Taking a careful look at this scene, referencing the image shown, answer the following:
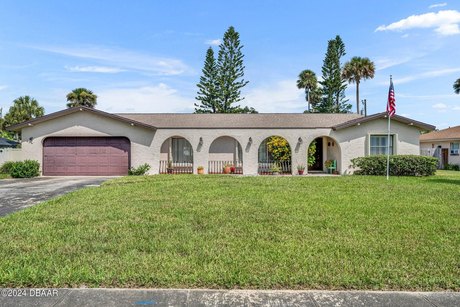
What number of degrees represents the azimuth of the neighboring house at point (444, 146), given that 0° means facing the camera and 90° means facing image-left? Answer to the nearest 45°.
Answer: approximately 0°

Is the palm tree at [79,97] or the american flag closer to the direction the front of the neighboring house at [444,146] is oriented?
the american flag

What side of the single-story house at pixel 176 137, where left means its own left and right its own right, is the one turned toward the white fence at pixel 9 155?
right

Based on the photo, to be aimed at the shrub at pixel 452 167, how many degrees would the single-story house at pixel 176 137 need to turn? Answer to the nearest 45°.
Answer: approximately 90° to its left

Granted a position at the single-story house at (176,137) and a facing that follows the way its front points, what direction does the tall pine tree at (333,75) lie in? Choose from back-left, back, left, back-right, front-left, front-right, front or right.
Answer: back-left

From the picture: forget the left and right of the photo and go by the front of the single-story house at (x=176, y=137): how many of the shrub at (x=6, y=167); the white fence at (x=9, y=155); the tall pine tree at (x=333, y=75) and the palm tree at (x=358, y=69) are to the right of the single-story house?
2

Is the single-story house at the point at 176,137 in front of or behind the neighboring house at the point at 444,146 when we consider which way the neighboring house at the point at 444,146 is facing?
in front

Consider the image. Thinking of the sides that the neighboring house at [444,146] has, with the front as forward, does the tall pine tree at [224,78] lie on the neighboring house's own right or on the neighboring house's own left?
on the neighboring house's own right

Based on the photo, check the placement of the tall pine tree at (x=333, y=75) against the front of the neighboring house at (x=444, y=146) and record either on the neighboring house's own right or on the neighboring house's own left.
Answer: on the neighboring house's own right

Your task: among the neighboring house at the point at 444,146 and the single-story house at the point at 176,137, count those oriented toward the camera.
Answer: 2

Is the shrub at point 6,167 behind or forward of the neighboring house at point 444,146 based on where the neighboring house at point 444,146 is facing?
forward

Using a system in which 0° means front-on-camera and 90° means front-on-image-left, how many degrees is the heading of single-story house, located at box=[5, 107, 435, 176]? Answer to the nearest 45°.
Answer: approximately 0°

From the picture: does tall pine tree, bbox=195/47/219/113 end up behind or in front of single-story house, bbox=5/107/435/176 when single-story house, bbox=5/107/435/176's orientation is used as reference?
behind
